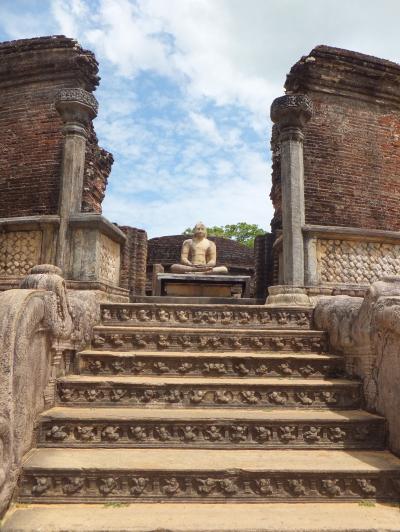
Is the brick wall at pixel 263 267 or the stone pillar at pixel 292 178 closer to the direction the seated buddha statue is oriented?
the stone pillar

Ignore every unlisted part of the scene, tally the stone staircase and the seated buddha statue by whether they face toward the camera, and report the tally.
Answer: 2

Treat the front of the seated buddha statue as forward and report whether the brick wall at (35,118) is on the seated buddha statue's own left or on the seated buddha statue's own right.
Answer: on the seated buddha statue's own right

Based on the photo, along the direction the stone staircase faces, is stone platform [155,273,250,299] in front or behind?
behind

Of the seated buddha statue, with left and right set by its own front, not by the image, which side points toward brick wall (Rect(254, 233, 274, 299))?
left

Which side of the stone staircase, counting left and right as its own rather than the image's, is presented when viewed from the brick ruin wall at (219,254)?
back

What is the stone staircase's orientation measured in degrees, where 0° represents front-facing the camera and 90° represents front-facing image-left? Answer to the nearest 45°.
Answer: approximately 0°

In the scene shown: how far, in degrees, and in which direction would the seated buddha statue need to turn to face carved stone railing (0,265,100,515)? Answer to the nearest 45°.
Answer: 0° — it already faces it

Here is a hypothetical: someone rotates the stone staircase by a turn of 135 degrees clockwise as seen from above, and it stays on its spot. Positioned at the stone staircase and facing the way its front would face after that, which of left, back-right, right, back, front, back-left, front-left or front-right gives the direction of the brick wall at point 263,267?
front-right

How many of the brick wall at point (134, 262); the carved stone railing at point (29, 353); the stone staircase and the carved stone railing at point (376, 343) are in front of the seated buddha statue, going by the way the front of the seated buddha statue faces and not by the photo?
3

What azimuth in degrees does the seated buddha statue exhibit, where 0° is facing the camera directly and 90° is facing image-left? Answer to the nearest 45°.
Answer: approximately 0°

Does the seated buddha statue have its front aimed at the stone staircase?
yes

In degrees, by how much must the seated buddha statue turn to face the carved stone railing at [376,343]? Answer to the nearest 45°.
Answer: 0° — it already faces it

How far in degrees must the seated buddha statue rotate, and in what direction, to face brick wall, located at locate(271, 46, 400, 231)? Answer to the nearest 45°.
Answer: approximately 90° to its left

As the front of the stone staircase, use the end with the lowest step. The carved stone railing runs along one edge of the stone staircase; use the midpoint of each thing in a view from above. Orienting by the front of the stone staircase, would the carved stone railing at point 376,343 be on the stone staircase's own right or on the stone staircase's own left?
on the stone staircase's own left
